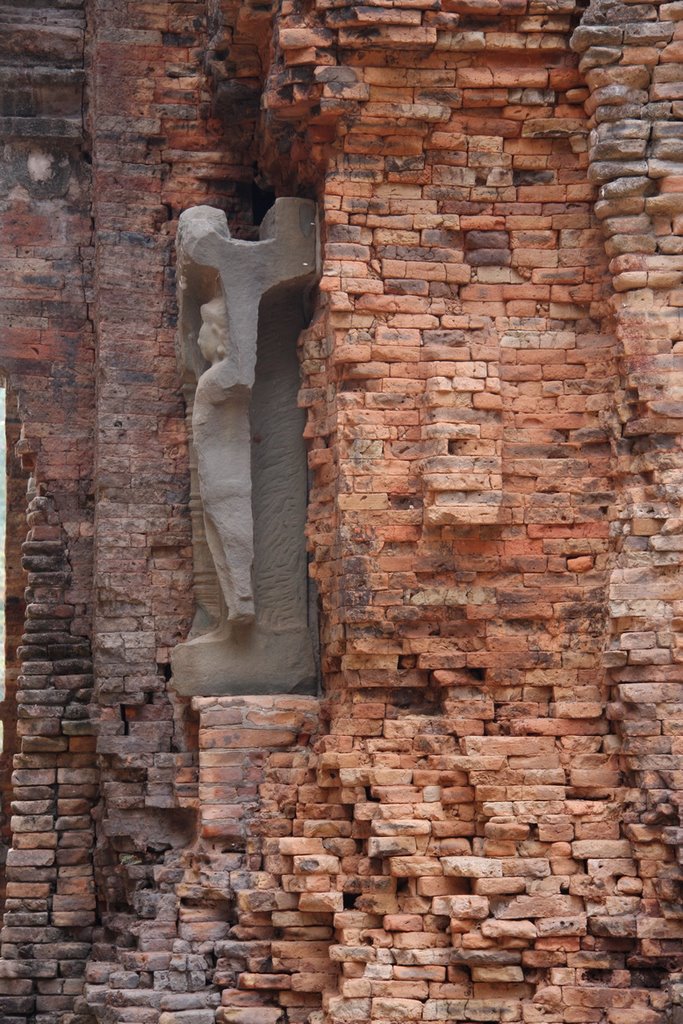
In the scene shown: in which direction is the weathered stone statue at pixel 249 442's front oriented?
to the viewer's left
